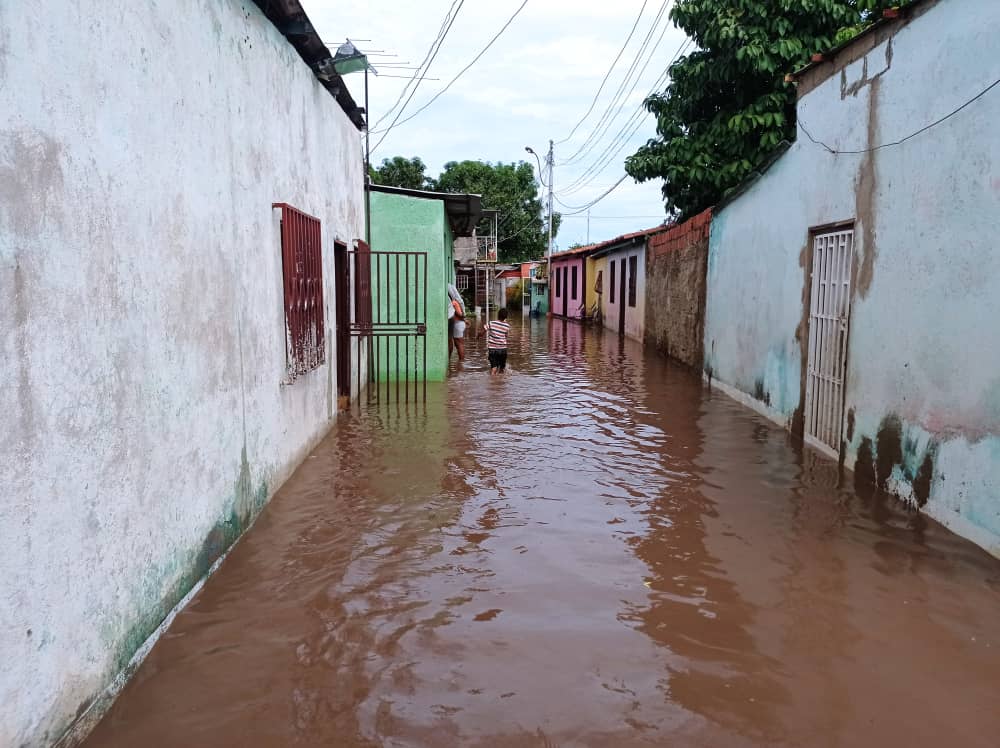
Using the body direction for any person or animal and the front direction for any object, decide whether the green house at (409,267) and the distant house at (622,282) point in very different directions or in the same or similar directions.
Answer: very different directions

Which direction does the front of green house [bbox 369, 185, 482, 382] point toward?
to the viewer's right

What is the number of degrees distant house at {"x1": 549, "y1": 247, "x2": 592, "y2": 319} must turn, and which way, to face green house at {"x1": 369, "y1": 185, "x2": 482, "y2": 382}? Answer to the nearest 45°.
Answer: approximately 45° to its left

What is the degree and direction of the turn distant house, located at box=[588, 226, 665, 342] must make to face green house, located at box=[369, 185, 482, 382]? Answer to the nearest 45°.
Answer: approximately 45° to its left

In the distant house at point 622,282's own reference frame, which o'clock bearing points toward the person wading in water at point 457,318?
The person wading in water is roughly at 11 o'clock from the distant house.

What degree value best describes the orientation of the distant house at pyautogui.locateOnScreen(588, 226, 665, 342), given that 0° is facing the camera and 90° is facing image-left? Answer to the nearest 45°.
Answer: approximately 45°

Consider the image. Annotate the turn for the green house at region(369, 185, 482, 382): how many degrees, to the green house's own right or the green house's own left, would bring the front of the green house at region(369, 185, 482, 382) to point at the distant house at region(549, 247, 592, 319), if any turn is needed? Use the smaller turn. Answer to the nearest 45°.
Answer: approximately 90° to the green house's own left

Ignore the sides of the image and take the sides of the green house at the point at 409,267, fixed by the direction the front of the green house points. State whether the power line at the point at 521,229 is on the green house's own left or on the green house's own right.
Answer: on the green house's own left

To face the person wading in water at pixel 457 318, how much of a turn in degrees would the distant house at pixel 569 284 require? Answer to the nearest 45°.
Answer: approximately 45° to its left

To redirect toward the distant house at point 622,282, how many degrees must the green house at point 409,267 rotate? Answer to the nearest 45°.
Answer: approximately 45° to its left

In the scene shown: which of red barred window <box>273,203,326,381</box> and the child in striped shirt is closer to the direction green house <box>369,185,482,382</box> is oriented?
the child in striped shirt
